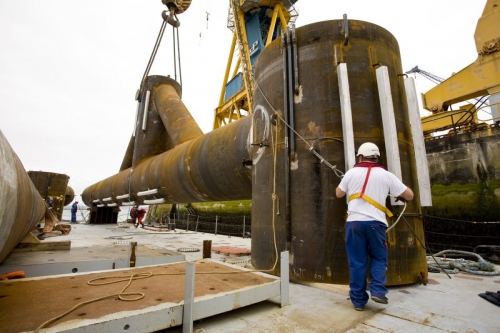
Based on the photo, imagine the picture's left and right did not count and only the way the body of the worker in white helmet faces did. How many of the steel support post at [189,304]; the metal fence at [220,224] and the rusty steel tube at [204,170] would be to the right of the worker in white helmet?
0

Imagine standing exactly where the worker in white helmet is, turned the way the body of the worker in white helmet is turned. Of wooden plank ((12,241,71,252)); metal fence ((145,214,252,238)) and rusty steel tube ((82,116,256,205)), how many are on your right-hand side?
0

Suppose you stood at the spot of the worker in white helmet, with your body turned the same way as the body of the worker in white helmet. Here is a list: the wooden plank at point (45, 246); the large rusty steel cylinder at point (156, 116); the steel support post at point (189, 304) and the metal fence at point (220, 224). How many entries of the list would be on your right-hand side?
0

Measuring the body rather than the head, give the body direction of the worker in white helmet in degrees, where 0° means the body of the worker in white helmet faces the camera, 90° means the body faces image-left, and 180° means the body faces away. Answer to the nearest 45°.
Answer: approximately 180°

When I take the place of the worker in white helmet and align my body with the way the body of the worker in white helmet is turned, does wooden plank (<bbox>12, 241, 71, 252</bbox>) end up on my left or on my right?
on my left

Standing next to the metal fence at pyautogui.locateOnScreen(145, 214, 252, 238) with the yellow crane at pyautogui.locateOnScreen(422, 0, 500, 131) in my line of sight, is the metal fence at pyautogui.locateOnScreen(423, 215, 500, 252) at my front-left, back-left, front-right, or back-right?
front-right

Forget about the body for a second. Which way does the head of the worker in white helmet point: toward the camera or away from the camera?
away from the camera

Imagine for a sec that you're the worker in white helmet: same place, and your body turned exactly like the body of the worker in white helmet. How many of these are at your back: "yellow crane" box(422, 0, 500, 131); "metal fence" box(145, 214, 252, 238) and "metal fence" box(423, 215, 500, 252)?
0

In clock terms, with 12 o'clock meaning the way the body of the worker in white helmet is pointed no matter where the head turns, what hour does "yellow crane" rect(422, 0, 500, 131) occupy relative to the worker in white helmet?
The yellow crane is roughly at 1 o'clock from the worker in white helmet.

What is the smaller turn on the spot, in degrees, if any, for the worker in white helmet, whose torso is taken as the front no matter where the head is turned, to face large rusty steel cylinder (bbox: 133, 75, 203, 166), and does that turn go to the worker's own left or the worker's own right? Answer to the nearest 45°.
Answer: approximately 45° to the worker's own left

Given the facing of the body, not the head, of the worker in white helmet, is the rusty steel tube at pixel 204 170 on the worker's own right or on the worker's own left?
on the worker's own left

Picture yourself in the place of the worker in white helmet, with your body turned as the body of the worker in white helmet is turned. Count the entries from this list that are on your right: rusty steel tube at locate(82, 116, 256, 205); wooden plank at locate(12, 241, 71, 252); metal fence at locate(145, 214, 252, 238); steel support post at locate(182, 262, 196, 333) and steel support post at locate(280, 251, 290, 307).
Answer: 0

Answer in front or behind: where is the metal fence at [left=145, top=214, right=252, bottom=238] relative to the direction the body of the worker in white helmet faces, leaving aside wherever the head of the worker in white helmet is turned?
in front

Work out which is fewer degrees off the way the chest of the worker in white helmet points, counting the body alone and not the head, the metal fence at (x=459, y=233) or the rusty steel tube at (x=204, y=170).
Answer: the metal fence
